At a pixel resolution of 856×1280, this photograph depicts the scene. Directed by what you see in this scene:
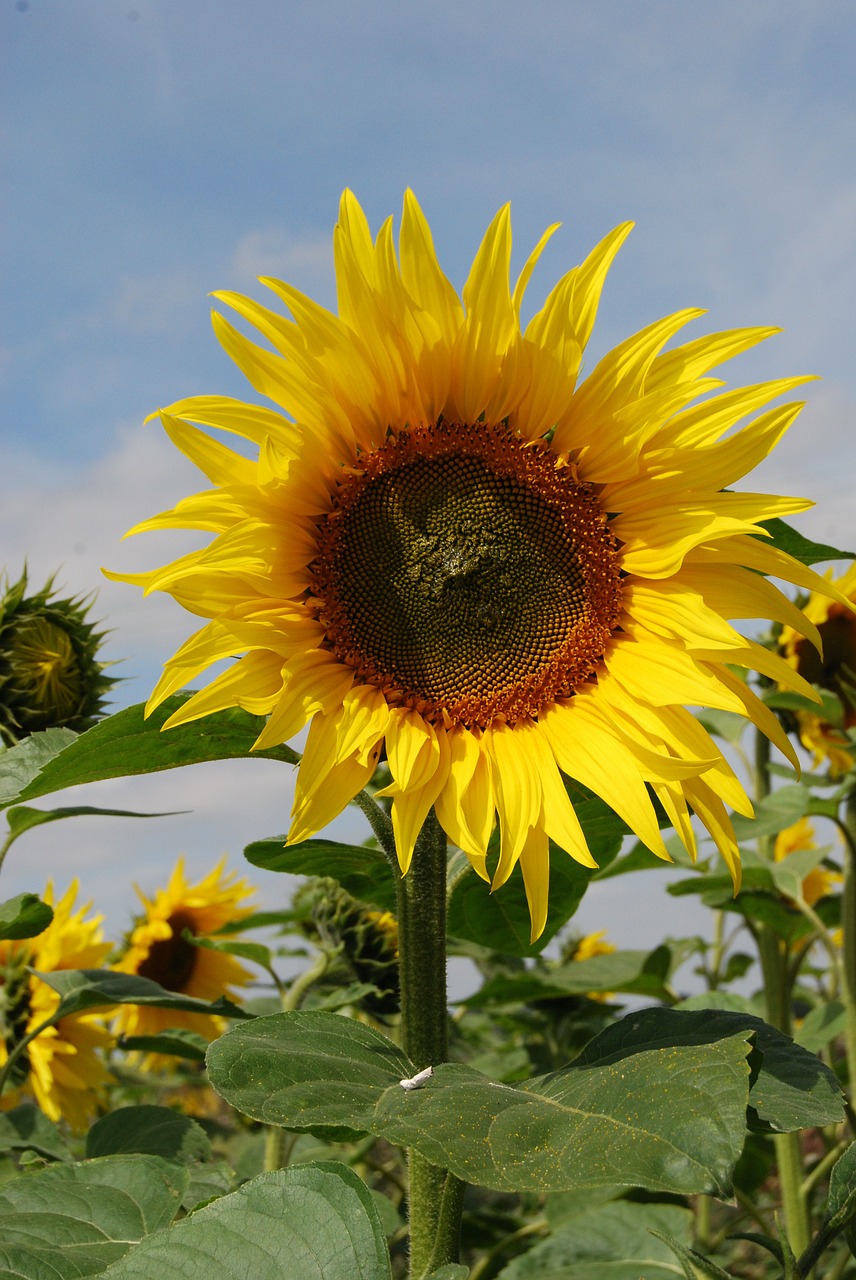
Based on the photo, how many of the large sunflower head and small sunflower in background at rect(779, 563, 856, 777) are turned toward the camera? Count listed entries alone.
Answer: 2

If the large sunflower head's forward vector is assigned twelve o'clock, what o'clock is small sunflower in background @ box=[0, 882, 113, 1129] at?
The small sunflower in background is roughly at 5 o'clock from the large sunflower head.

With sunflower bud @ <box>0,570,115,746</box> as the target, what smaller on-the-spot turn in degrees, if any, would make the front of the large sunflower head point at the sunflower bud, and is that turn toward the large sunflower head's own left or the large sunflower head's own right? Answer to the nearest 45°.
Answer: approximately 135° to the large sunflower head's own right

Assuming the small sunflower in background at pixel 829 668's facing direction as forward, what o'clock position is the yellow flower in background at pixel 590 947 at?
The yellow flower in background is roughly at 5 o'clock from the small sunflower in background.

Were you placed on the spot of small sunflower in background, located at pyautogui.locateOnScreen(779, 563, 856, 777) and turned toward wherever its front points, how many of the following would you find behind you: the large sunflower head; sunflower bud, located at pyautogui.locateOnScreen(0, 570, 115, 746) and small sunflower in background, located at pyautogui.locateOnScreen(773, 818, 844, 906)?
1

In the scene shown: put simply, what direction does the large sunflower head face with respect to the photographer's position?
facing the viewer

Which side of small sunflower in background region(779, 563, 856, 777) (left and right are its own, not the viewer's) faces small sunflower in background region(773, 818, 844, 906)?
back

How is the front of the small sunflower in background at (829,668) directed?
toward the camera

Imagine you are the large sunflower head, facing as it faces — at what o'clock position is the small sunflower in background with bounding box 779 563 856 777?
The small sunflower in background is roughly at 7 o'clock from the large sunflower head.

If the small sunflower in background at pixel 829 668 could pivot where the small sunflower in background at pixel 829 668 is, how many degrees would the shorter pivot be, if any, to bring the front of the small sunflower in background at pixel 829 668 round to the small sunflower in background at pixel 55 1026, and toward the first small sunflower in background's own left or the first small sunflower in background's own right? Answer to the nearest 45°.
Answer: approximately 90° to the first small sunflower in background's own right

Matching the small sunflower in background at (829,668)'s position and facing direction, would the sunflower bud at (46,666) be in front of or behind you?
in front

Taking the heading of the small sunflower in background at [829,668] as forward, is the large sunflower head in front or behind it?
in front

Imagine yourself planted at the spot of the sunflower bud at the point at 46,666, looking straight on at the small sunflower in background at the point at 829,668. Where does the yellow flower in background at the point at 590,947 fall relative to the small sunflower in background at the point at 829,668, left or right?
left

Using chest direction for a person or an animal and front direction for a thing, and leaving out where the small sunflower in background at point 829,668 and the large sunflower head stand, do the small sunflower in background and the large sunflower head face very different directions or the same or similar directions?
same or similar directions
